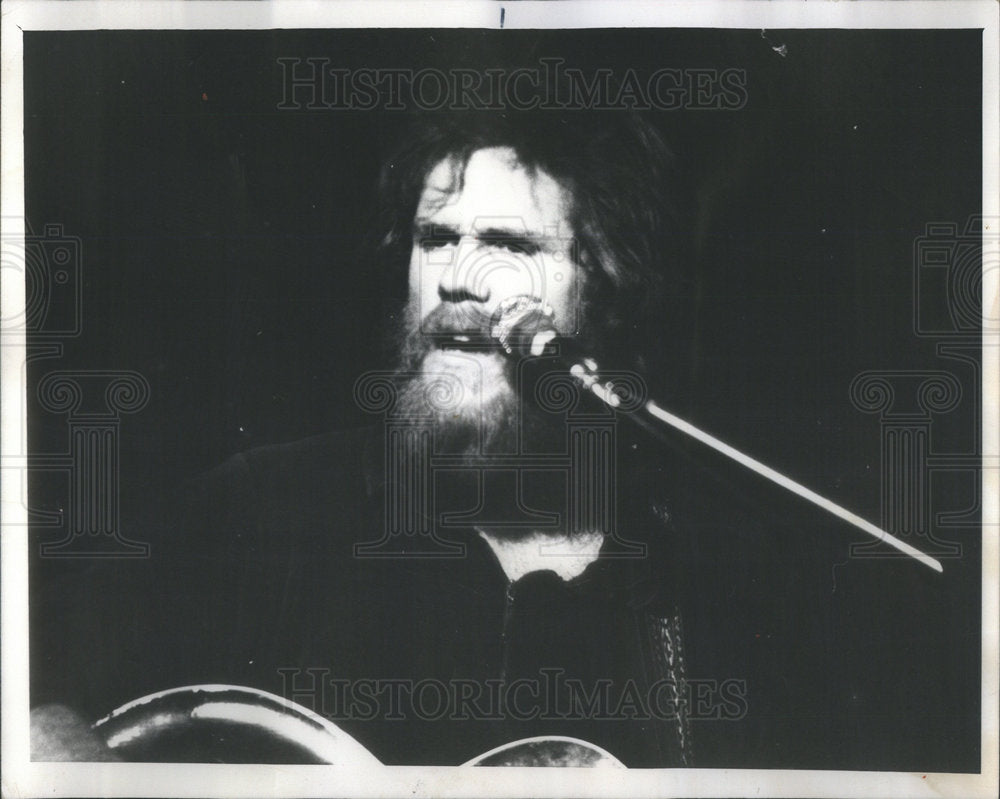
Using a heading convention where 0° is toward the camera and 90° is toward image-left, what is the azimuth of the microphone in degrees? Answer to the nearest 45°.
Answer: approximately 90°
